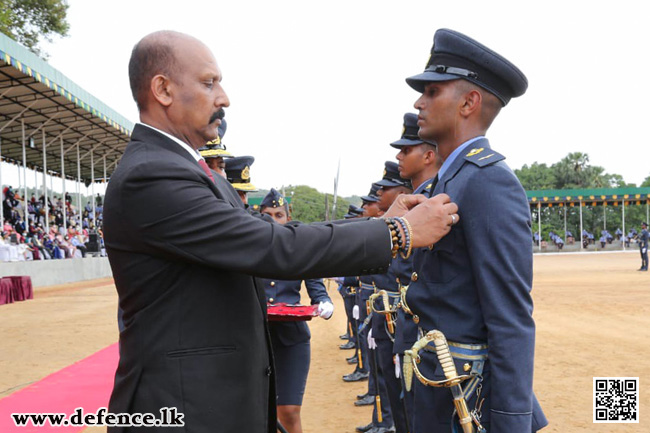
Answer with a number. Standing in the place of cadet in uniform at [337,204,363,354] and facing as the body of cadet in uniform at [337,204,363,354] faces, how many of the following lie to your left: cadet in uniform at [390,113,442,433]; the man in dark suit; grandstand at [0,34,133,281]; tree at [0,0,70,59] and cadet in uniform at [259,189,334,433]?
3

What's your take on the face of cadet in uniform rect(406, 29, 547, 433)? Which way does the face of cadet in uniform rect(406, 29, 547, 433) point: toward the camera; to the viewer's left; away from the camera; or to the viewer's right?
to the viewer's left

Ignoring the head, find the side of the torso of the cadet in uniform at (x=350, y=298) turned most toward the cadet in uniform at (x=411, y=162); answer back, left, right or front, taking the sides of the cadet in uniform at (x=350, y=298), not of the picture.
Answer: left

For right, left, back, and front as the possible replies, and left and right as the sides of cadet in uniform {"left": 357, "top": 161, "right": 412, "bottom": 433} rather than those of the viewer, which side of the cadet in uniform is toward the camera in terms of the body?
left

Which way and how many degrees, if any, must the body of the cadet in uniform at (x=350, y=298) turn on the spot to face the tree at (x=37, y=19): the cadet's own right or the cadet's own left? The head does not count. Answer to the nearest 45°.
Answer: approximately 45° to the cadet's own right

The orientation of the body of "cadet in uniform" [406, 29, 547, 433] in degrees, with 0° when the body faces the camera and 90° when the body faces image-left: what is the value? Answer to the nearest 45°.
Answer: approximately 90°

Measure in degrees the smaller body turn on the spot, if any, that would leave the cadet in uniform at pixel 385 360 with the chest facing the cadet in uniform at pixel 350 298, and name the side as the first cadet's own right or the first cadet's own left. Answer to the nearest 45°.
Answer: approximately 90° to the first cadet's own right

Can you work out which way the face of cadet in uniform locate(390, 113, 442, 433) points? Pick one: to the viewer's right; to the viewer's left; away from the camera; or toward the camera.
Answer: to the viewer's left

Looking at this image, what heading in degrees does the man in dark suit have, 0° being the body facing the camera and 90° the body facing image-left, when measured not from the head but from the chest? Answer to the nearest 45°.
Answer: approximately 270°

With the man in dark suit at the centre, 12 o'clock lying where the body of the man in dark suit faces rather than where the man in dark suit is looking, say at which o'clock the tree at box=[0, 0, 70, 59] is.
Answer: The tree is roughly at 8 o'clock from the man in dark suit.

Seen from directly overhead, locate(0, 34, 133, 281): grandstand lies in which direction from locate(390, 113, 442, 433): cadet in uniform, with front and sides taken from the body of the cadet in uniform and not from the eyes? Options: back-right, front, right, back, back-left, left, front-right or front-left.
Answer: front-right
